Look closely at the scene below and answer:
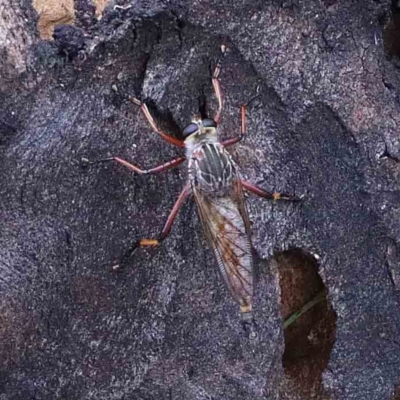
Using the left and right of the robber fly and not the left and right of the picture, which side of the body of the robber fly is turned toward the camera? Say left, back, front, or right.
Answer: back
